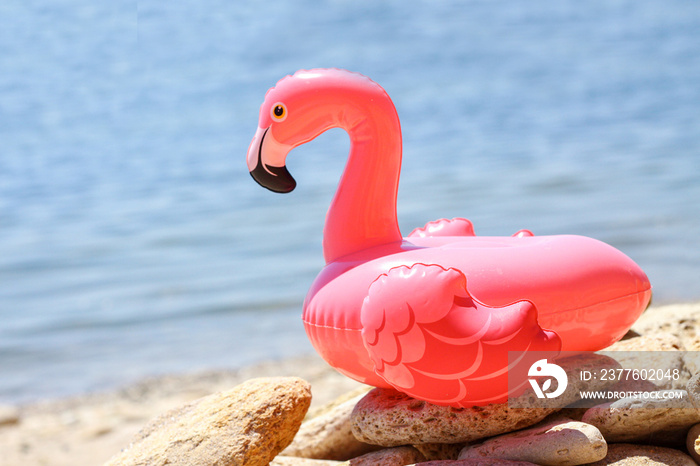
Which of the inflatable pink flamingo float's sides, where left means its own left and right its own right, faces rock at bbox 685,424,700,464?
back

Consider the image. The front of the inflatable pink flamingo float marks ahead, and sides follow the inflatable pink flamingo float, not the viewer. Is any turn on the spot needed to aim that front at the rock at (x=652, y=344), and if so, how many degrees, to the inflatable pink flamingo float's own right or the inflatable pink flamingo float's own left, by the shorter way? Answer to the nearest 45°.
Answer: approximately 135° to the inflatable pink flamingo float's own right

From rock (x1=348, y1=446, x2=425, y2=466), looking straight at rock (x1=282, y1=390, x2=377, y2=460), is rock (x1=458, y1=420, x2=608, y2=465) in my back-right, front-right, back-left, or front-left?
back-right

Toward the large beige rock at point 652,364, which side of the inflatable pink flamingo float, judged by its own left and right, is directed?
back

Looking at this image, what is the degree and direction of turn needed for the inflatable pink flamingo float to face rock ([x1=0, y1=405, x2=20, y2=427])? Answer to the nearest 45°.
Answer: approximately 45° to its right

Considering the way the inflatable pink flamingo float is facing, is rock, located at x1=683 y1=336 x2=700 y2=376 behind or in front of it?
behind

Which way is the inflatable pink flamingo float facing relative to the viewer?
to the viewer's left
